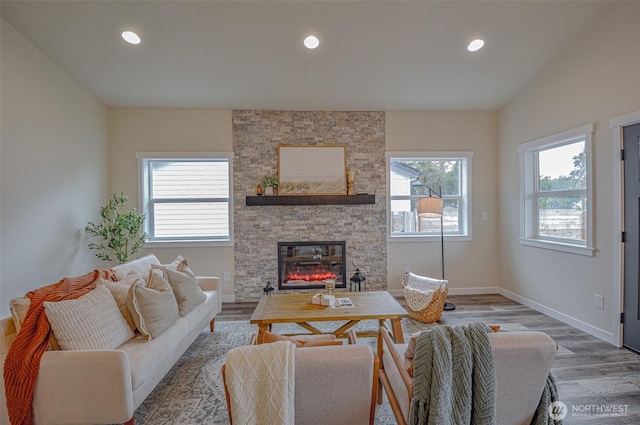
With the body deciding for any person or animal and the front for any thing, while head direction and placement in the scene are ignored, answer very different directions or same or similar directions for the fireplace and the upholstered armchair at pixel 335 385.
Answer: very different directions

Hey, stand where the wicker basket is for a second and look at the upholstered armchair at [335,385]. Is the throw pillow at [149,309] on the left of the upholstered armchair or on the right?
right

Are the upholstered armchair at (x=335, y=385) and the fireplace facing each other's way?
yes

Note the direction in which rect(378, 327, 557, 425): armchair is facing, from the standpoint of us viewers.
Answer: facing away from the viewer and to the left of the viewer

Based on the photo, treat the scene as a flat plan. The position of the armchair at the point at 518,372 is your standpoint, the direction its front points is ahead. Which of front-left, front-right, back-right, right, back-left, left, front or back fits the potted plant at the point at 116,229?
front-left

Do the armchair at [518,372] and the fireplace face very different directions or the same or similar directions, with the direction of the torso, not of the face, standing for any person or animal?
very different directions

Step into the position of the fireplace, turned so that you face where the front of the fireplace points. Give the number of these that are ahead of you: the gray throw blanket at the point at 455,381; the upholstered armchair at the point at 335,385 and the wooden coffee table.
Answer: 3

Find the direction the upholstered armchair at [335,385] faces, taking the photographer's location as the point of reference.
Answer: facing away from the viewer

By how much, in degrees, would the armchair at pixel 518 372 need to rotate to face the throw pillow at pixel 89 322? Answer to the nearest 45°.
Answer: approximately 45° to its left

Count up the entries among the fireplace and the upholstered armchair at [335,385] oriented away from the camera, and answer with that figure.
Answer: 1

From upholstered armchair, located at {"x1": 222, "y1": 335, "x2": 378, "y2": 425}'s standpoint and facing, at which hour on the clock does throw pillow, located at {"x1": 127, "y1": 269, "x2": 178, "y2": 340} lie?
The throw pillow is roughly at 10 o'clock from the upholstered armchair.
